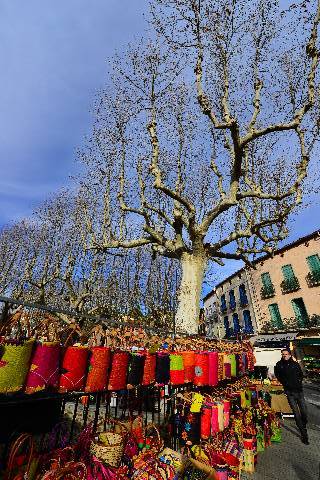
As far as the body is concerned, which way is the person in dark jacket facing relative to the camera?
toward the camera

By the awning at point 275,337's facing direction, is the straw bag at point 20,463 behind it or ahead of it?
ahead

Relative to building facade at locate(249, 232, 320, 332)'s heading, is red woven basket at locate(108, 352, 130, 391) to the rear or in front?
in front

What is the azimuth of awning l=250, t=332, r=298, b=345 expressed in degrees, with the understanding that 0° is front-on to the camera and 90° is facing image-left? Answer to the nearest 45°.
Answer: approximately 45°

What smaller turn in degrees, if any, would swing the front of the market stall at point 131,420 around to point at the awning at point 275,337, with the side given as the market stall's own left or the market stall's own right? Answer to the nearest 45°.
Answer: approximately 90° to the market stall's own left

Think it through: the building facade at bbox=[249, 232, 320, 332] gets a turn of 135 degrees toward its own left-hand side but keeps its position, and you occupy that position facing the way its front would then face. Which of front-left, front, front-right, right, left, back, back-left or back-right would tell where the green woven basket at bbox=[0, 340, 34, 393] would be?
right

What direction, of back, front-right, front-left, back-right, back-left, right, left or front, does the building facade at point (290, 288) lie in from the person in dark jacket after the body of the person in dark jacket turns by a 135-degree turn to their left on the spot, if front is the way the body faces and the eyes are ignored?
front-left

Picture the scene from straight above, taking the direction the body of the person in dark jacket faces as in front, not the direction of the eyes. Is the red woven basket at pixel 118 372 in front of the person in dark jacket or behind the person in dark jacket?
in front

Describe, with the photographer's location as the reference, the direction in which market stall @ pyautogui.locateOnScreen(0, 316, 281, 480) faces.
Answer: facing the viewer and to the right of the viewer

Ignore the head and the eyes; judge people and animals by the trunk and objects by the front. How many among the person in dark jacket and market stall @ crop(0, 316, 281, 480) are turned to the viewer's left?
0

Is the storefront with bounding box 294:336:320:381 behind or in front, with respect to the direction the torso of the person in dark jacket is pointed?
behind
